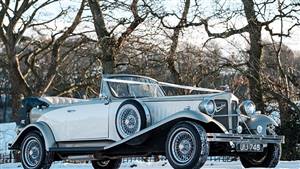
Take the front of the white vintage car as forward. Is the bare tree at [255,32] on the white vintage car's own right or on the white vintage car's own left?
on the white vintage car's own left

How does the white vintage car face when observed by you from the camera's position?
facing the viewer and to the right of the viewer

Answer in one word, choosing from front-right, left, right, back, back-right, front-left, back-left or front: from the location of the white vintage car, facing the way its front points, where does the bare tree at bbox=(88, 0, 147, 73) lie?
back-left

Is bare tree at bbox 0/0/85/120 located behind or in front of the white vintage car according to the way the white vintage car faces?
behind
